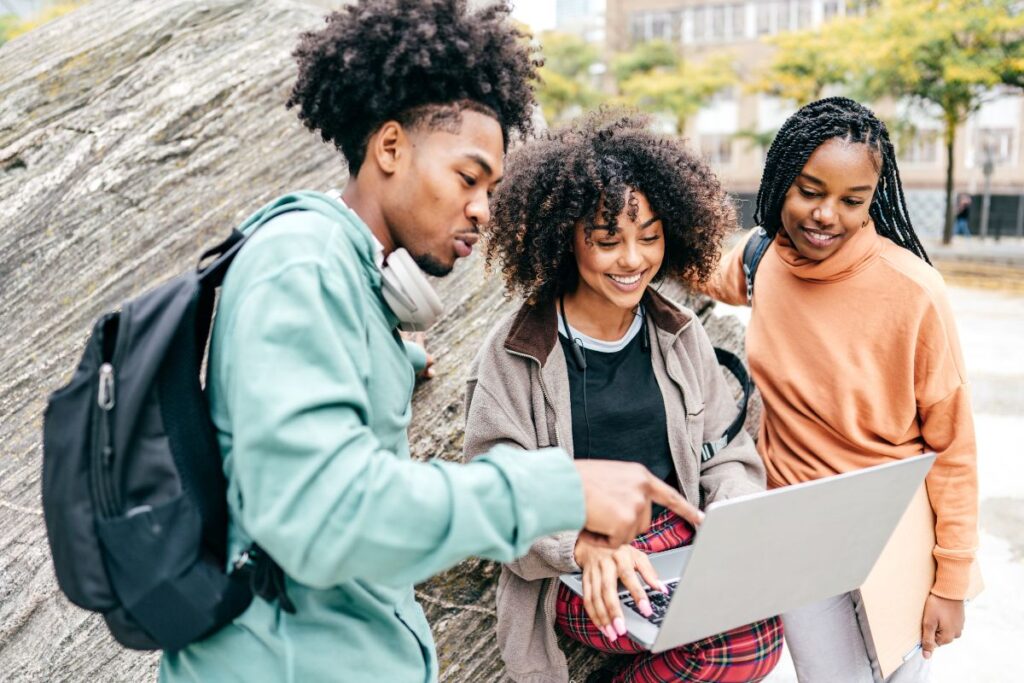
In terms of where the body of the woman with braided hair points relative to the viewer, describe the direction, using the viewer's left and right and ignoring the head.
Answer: facing the viewer and to the left of the viewer

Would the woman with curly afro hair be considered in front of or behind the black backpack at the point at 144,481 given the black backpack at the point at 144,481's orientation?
behind

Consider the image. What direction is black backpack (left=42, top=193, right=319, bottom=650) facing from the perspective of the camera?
to the viewer's left

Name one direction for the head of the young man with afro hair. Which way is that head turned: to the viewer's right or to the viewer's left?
to the viewer's right

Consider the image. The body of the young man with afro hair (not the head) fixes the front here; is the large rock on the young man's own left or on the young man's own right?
on the young man's own left

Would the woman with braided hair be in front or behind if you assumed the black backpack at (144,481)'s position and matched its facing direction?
behind

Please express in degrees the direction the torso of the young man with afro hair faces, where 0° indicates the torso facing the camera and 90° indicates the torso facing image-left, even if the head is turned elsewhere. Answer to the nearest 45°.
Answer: approximately 270°

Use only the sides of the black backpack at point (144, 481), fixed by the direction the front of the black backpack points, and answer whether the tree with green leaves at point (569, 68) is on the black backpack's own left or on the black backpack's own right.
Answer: on the black backpack's own right

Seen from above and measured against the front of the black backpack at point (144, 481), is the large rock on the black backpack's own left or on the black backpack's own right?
on the black backpack's own right

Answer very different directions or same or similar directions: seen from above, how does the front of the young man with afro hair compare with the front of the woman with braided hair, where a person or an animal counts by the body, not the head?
very different directions

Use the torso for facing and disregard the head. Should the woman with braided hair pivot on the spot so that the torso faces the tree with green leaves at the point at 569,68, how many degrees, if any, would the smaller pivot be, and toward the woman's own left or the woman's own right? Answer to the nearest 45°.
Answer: approximately 135° to the woman's own right

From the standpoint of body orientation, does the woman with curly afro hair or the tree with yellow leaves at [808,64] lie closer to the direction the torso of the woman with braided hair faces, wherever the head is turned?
the woman with curly afro hair
